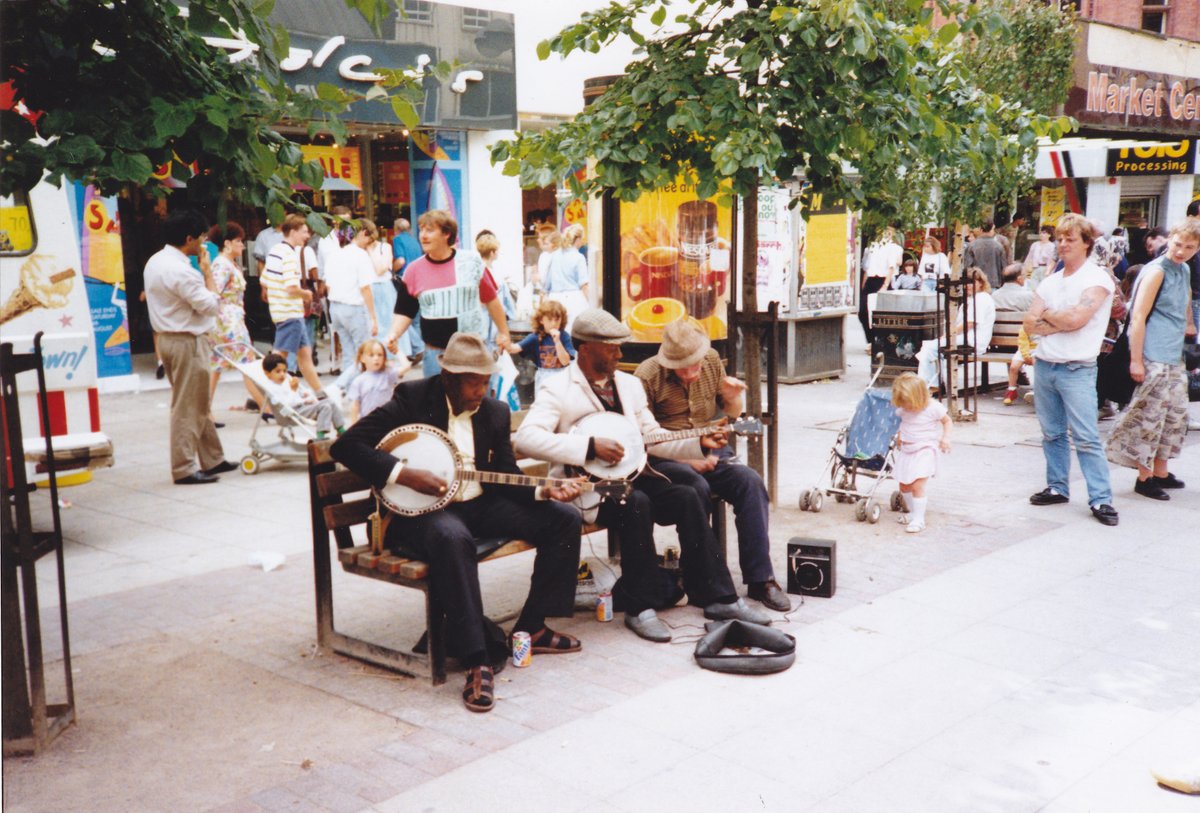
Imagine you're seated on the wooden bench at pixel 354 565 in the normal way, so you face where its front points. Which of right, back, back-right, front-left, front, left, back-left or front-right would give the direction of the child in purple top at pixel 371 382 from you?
back-left

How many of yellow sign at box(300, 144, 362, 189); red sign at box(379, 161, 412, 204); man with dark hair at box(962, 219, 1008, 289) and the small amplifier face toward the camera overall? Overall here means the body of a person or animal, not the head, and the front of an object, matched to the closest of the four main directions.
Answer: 3

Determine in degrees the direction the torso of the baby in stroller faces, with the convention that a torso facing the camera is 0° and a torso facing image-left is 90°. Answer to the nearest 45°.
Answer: approximately 315°

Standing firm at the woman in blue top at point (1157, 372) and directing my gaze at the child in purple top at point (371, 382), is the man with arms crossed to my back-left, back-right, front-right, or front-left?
front-left

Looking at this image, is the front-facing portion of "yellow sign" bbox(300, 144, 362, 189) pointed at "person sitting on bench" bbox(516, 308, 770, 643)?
yes

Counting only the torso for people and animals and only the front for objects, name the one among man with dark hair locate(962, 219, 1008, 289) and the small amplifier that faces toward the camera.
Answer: the small amplifier

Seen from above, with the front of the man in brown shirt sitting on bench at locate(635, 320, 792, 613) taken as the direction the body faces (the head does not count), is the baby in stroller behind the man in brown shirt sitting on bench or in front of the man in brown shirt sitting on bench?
behind

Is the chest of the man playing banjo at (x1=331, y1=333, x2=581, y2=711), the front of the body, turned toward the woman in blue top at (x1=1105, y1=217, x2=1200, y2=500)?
no

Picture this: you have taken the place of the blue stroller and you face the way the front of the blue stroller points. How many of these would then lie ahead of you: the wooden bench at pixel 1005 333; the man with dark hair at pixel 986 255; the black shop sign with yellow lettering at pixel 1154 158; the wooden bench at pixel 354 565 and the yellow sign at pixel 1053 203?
1

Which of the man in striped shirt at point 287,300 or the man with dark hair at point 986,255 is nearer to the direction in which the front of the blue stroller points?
the man in striped shirt

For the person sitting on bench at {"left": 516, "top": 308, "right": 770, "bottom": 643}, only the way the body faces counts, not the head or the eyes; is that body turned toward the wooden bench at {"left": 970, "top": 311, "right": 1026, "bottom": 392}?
no

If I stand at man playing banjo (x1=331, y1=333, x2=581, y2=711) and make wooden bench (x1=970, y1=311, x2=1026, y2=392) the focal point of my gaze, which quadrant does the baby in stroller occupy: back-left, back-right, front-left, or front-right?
front-left

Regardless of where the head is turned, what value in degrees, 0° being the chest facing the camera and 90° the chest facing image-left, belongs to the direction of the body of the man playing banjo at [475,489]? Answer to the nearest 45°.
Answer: approximately 315°

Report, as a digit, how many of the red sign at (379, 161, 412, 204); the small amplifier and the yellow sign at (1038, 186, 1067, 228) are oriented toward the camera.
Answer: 3

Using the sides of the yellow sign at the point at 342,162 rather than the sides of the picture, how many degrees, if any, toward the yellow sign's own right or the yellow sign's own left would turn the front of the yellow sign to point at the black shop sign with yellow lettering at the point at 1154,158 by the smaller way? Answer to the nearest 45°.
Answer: approximately 90° to the yellow sign's own left

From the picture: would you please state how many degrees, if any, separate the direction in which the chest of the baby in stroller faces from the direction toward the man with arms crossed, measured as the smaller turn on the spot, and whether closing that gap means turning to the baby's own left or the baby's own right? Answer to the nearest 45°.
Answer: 0° — they already face them

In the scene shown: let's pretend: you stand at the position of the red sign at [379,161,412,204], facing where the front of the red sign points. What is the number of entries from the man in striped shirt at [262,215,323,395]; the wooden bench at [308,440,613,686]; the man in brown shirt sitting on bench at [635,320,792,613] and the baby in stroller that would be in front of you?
4

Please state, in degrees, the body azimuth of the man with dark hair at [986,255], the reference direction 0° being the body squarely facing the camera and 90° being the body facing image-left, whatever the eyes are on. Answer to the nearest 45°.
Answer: approximately 180°

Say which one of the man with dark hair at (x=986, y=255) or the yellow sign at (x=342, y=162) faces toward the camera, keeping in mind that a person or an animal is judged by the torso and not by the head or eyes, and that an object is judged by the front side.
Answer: the yellow sign

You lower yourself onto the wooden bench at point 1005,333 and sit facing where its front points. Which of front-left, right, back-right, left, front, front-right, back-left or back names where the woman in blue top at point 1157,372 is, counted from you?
front-left

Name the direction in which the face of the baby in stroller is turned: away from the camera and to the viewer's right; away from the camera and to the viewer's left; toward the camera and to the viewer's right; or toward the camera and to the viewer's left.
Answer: toward the camera and to the viewer's right
